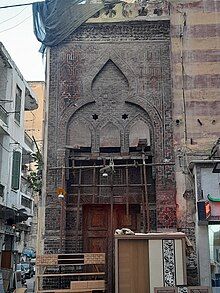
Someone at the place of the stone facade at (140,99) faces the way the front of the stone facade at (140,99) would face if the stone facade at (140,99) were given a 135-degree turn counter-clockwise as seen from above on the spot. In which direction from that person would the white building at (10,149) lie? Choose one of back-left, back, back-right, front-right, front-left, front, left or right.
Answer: left

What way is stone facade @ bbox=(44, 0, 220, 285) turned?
toward the camera

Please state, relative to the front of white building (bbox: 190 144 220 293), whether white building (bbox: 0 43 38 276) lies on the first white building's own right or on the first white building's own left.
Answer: on the first white building's own right
